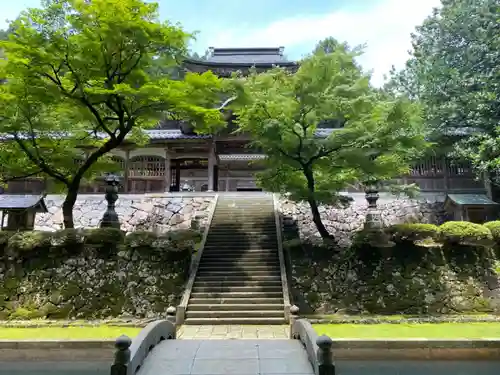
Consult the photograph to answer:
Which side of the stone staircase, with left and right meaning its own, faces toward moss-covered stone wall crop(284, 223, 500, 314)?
left

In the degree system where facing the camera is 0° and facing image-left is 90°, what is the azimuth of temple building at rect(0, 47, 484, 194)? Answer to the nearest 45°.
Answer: approximately 0°

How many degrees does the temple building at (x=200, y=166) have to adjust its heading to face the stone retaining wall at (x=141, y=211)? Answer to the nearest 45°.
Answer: approximately 45° to its right

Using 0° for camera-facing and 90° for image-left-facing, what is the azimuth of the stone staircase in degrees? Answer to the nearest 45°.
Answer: approximately 0°

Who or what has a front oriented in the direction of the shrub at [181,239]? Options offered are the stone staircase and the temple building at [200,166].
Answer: the temple building

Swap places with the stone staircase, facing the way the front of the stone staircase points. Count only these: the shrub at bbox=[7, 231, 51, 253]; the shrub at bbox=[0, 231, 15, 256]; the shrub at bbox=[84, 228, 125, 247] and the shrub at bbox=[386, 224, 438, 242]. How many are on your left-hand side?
1

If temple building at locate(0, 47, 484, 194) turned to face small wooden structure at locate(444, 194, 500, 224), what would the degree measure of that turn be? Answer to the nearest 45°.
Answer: approximately 90° to its left

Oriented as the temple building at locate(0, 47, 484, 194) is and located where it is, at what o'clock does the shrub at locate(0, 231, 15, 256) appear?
The shrub is roughly at 1 o'clock from the temple building.

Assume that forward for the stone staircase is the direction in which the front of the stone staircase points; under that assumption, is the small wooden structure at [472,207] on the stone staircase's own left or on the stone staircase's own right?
on the stone staircase's own left

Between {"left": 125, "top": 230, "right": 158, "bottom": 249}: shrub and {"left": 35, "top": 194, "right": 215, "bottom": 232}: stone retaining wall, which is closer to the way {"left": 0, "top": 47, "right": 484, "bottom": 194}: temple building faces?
the shrub

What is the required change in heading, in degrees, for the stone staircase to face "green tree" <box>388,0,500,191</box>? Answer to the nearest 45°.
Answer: approximately 135° to its left

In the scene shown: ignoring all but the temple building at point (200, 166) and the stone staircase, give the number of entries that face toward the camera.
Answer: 2

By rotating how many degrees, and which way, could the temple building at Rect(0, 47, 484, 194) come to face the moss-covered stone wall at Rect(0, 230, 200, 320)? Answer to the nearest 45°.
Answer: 0° — it already faces it

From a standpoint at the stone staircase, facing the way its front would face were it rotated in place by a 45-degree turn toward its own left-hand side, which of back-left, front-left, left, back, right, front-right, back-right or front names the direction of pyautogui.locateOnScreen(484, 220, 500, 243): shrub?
front-left

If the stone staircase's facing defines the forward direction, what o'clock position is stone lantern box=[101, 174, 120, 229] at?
The stone lantern is roughly at 4 o'clock from the stone staircase.
